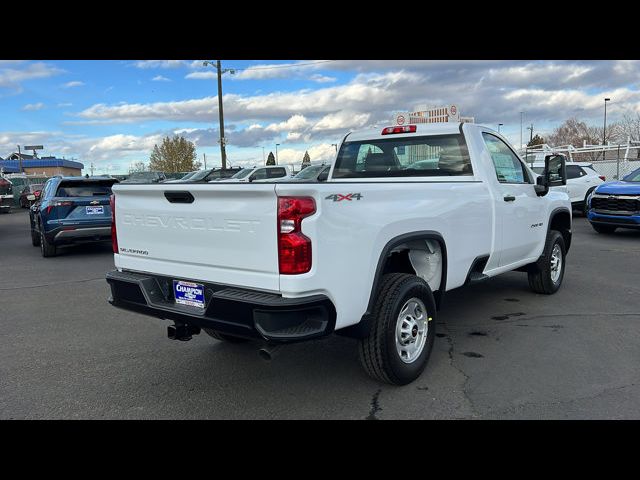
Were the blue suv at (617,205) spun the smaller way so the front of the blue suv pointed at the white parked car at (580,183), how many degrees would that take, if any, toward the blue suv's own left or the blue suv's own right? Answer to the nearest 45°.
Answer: approximately 135° to the blue suv's own right

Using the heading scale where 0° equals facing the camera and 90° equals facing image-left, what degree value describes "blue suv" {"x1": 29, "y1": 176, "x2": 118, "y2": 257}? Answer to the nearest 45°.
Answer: approximately 135°

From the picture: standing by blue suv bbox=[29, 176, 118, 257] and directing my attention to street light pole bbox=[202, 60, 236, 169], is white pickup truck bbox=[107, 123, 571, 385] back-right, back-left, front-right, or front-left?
back-right

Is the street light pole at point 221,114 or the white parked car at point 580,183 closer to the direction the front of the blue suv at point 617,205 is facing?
the street light pole

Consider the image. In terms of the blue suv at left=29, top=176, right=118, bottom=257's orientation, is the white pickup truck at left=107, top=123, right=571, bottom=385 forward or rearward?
rearward

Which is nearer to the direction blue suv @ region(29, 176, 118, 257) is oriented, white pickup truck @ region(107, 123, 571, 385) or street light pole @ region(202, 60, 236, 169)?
the street light pole

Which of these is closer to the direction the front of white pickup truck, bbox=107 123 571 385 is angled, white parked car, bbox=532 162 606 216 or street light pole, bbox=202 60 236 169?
the white parked car

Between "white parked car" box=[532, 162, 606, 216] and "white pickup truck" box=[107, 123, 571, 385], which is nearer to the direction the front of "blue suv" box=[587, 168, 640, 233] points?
the white pickup truck
